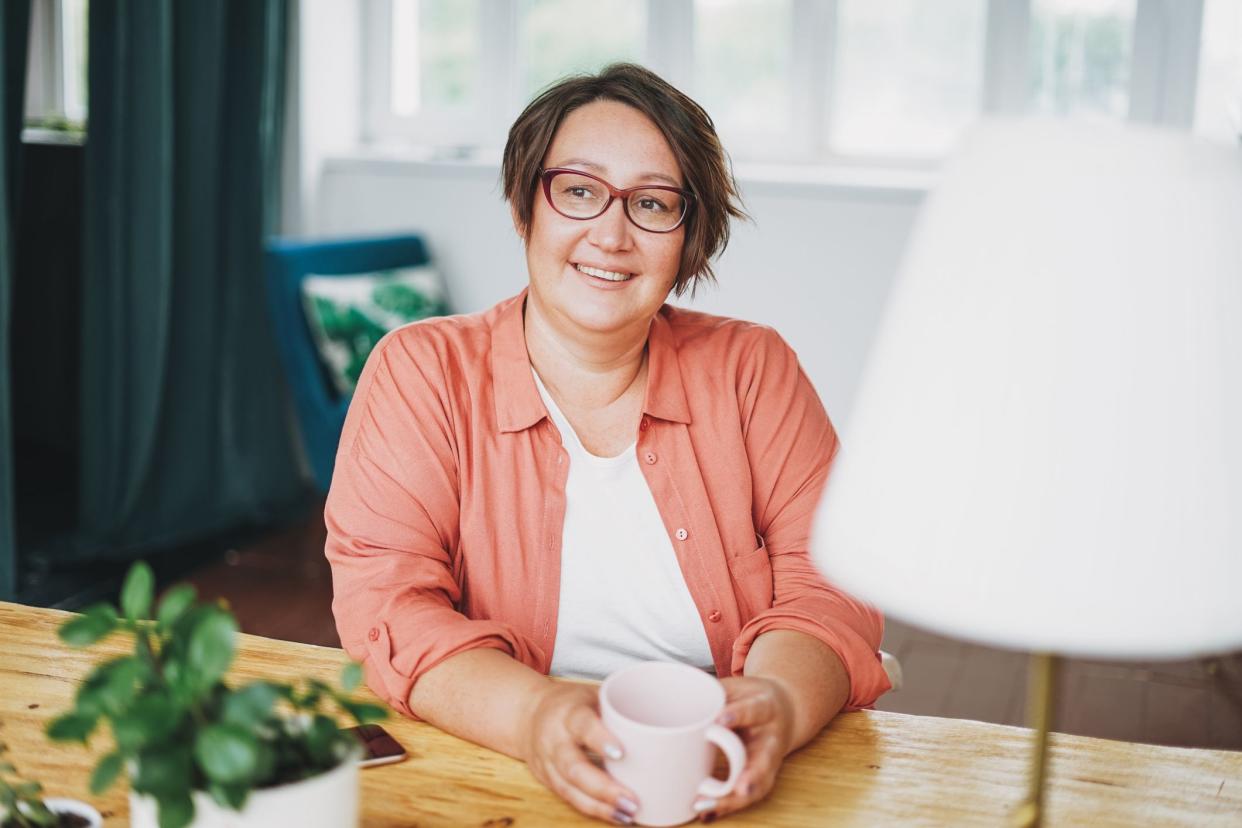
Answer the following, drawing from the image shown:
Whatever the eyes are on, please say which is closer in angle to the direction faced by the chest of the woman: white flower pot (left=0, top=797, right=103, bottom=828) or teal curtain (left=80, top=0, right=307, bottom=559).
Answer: the white flower pot

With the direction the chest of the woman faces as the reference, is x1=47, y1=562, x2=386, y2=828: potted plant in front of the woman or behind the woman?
in front

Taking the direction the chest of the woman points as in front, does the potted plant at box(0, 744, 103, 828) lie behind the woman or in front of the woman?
in front

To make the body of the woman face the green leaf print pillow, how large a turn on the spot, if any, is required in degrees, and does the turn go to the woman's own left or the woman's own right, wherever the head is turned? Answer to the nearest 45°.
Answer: approximately 180°

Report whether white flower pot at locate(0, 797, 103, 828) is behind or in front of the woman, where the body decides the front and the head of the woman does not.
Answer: in front

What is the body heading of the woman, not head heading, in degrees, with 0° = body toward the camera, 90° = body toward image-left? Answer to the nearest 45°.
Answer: approximately 0°

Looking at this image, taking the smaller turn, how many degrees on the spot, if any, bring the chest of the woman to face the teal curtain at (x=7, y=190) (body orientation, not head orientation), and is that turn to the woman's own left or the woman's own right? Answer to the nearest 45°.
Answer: approximately 135° to the woman's own right

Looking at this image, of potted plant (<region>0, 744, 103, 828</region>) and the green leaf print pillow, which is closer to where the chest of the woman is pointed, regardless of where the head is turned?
the potted plant

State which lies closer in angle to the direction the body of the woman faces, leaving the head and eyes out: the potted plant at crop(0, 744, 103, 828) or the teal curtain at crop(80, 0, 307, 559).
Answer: the potted plant
